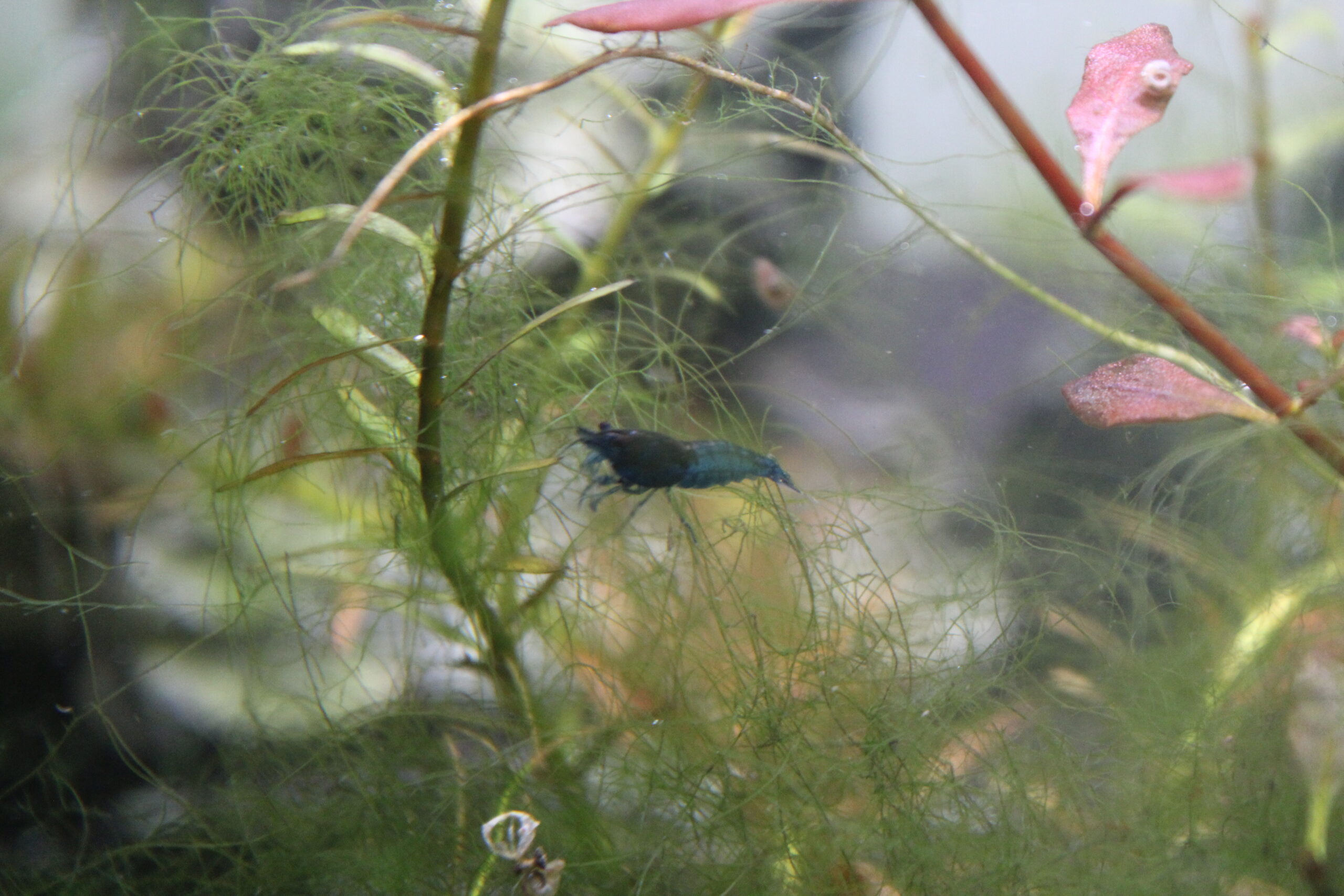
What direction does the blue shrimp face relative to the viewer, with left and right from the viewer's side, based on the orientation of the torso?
facing to the left of the viewer
